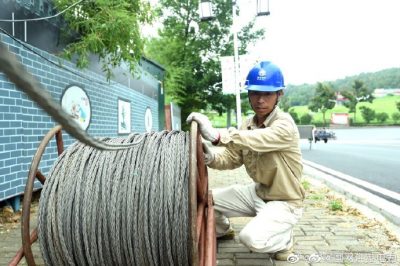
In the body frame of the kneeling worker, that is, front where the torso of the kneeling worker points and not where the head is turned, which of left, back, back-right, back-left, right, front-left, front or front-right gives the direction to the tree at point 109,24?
right

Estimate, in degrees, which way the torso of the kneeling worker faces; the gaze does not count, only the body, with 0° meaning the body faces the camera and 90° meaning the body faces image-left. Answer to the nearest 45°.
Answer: approximately 45°

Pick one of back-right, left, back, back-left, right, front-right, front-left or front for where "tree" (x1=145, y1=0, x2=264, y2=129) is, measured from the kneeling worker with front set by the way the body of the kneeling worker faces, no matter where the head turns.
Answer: back-right
